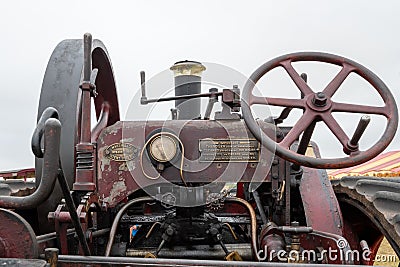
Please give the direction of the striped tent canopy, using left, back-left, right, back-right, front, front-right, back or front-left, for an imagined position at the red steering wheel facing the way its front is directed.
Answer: back

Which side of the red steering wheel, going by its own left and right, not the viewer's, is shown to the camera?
front
